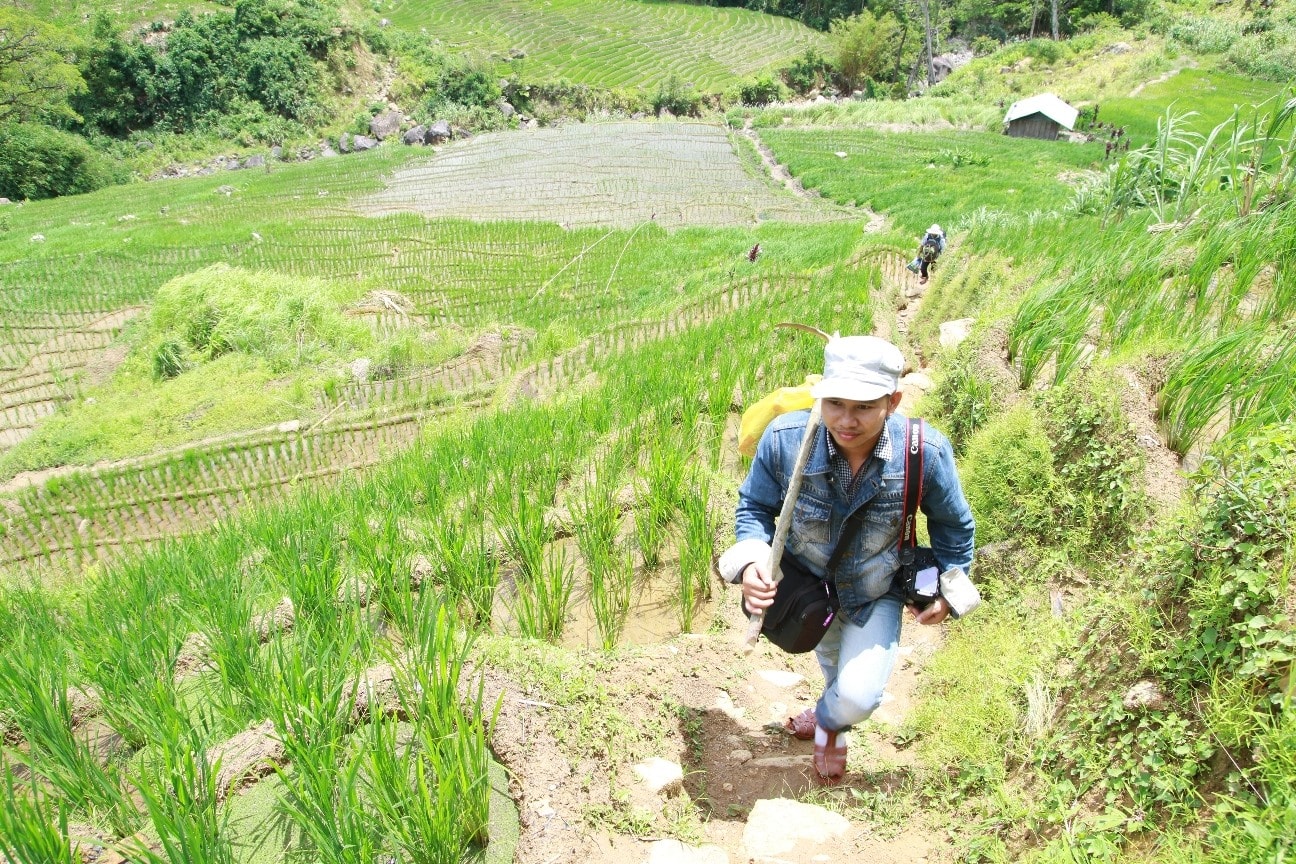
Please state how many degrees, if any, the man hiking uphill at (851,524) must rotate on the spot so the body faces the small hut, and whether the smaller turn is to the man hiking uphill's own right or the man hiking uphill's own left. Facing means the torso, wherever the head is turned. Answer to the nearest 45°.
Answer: approximately 180°

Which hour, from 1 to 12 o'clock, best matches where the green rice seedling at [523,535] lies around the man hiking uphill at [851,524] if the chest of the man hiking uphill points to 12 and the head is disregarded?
The green rice seedling is roughly at 4 o'clock from the man hiking uphill.

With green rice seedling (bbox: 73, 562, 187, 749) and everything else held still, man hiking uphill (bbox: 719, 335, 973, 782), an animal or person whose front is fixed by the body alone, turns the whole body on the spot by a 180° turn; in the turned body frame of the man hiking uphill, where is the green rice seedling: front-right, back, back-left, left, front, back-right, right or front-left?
left

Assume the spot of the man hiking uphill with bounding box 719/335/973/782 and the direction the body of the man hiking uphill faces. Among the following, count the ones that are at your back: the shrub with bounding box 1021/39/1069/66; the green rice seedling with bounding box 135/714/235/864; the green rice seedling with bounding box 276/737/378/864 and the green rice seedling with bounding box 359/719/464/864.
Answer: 1

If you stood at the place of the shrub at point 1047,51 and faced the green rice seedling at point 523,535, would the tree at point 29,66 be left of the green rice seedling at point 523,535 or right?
right

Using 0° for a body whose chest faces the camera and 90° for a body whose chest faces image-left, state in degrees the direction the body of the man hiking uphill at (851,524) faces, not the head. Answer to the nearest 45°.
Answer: approximately 0°

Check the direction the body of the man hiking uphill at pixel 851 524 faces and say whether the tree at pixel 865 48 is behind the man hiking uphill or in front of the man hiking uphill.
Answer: behind

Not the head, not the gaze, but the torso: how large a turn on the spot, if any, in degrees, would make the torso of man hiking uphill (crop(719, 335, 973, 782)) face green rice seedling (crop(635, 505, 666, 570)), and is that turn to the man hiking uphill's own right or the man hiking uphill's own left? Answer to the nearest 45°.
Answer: approximately 135° to the man hiking uphill's own right

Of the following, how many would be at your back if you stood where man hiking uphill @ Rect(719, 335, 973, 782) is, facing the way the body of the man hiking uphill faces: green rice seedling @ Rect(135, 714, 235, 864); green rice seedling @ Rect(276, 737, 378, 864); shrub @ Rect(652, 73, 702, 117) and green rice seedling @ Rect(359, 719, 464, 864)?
1

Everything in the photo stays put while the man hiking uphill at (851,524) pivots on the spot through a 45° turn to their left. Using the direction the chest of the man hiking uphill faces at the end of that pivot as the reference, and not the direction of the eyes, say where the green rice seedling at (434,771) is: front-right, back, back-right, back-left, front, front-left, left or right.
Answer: right

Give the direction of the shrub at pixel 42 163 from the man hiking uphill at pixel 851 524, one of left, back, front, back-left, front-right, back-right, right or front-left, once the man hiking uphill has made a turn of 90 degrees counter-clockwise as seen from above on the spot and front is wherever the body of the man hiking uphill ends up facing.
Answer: back-left

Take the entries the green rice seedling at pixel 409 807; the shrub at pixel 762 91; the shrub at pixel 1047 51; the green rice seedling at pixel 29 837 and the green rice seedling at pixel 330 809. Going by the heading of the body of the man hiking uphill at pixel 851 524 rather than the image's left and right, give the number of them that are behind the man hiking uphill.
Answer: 2

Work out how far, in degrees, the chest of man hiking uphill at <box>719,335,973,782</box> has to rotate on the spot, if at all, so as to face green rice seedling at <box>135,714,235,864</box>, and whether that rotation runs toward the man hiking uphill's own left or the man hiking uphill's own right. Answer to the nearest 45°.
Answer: approximately 45° to the man hiking uphill's own right

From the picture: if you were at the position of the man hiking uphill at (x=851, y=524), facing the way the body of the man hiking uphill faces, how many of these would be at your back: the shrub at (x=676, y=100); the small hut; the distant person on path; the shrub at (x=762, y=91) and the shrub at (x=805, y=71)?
5

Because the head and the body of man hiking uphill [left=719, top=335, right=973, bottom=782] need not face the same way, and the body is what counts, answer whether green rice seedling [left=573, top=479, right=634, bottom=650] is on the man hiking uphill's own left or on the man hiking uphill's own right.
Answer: on the man hiking uphill's own right

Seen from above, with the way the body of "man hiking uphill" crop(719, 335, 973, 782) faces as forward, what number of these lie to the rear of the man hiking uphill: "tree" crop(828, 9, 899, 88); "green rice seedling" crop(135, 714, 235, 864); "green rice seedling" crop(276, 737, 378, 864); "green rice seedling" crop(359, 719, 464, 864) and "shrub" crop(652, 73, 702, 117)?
2

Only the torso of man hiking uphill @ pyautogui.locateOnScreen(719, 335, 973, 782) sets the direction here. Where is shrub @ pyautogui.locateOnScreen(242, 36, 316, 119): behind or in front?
behind
